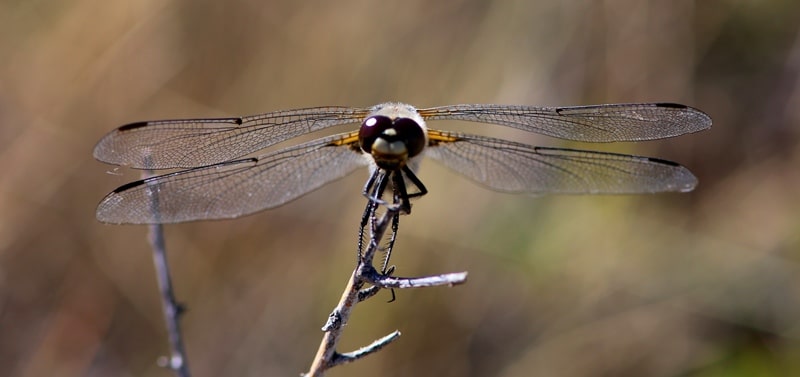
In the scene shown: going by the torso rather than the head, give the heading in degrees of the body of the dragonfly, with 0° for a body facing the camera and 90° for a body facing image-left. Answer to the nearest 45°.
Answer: approximately 0°
